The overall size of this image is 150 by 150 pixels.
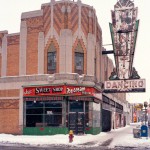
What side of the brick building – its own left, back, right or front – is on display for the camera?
front
